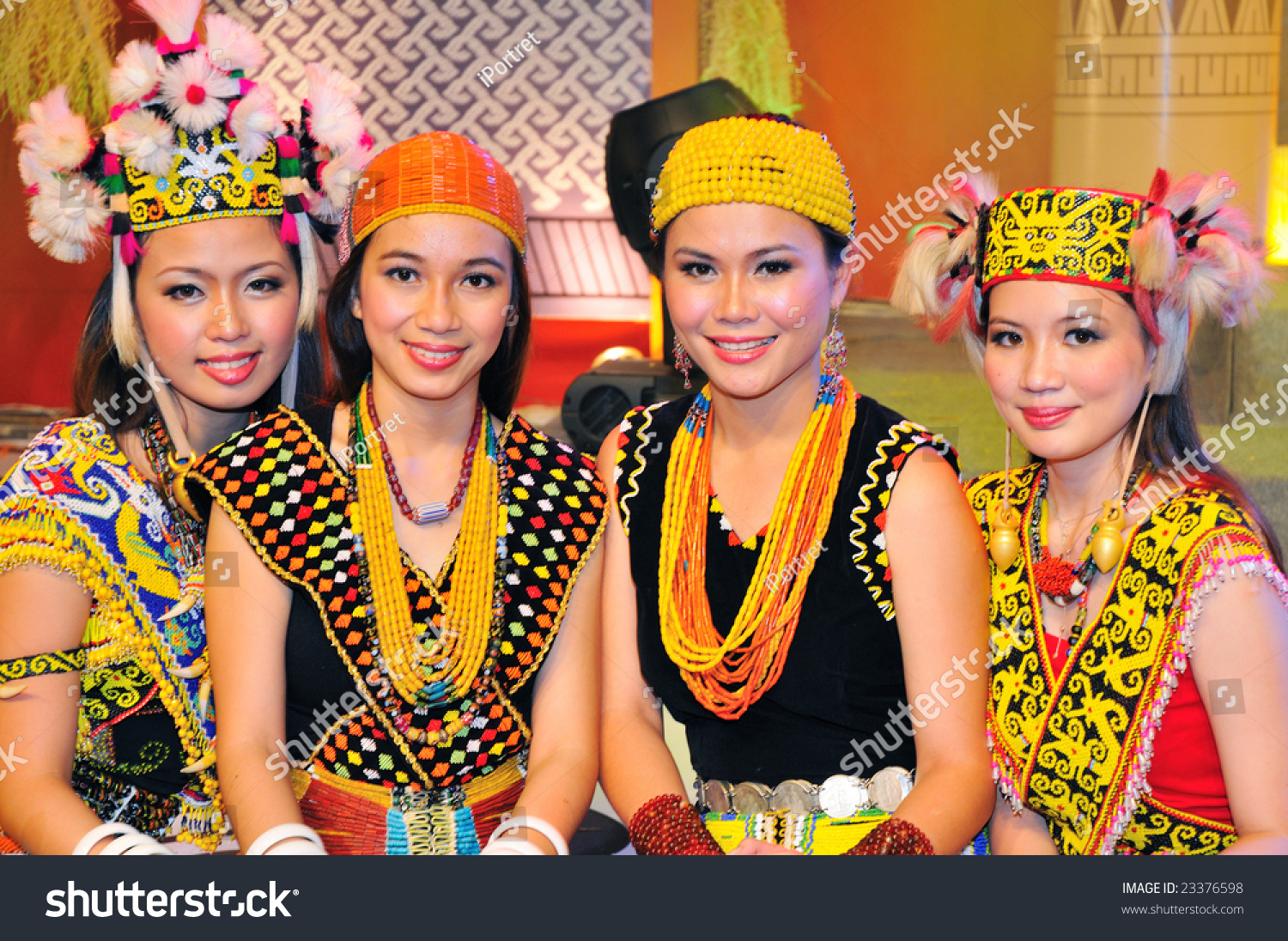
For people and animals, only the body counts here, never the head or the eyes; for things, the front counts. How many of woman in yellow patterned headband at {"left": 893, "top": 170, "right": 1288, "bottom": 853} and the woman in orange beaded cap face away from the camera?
0

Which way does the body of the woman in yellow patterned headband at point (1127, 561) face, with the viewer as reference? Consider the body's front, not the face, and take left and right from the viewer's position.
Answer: facing the viewer and to the left of the viewer

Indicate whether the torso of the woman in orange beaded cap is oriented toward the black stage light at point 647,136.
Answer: no

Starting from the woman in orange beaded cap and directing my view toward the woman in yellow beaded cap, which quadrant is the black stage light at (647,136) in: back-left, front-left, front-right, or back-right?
front-left

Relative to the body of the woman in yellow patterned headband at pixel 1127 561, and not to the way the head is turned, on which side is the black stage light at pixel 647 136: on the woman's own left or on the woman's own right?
on the woman's own right

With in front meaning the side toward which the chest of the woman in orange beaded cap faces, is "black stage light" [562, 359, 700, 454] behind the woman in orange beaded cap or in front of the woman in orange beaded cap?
behind

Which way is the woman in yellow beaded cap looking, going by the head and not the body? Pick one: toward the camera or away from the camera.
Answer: toward the camera

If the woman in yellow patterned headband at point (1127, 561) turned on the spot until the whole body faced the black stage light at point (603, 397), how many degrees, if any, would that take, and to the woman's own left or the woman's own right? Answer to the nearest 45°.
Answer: approximately 90° to the woman's own right

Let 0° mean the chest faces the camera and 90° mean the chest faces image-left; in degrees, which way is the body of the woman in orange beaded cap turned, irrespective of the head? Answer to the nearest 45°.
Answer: approximately 0°

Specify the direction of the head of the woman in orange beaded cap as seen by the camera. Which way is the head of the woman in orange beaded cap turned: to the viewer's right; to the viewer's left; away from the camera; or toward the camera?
toward the camera
